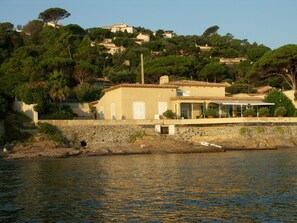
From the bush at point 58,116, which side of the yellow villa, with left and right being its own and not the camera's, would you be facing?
right

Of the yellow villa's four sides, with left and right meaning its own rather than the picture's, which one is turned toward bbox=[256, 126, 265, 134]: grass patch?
left

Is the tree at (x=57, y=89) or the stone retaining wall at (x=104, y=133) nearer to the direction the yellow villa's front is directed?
the stone retaining wall

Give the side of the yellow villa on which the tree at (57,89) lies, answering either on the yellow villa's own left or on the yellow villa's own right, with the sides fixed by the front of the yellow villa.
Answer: on the yellow villa's own right

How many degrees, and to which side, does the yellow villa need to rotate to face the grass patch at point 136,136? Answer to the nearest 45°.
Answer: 0° — it already faces it

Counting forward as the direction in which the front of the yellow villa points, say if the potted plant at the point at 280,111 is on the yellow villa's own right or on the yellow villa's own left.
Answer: on the yellow villa's own left

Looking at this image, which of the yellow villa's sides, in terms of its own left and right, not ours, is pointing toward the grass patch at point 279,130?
left

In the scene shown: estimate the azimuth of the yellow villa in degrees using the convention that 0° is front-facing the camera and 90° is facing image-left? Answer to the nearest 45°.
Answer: approximately 0°
